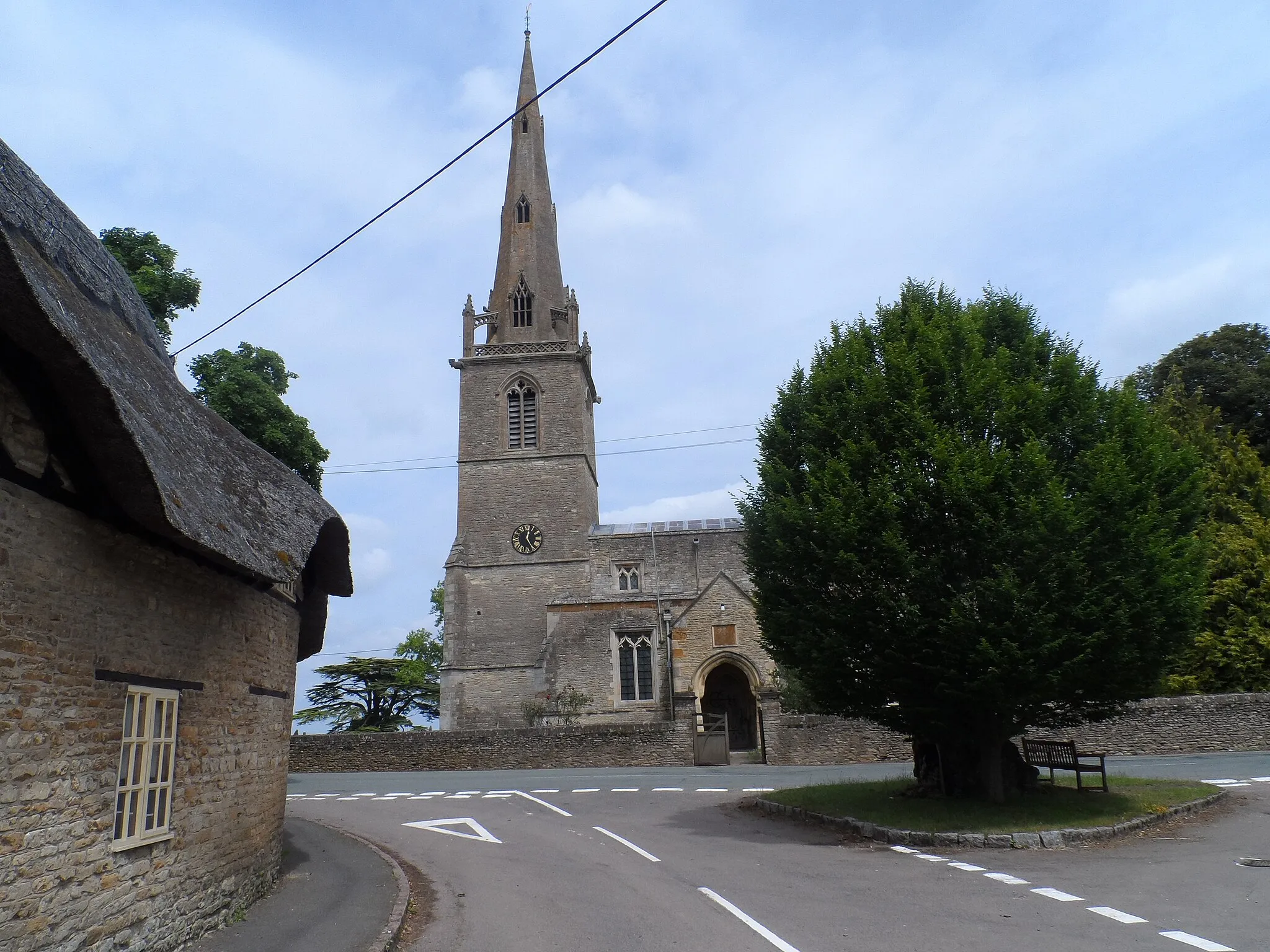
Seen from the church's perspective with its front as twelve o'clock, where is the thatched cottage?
The thatched cottage is roughly at 12 o'clock from the church.

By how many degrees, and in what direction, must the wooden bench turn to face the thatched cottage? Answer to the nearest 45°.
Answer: approximately 180°

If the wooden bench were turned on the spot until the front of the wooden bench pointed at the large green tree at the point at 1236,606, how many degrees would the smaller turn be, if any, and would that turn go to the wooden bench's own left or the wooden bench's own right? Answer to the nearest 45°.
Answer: approximately 135° to the wooden bench's own left

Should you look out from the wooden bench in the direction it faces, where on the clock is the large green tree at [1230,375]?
The large green tree is roughly at 8 o'clock from the wooden bench.

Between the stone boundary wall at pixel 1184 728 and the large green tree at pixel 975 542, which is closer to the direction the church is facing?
the large green tree

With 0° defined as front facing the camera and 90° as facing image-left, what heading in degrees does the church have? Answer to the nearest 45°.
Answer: approximately 0°

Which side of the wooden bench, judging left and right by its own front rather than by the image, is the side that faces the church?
left

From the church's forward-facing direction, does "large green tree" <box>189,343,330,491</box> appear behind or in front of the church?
in front

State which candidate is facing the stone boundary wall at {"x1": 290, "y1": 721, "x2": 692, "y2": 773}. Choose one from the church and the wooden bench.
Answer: the church
